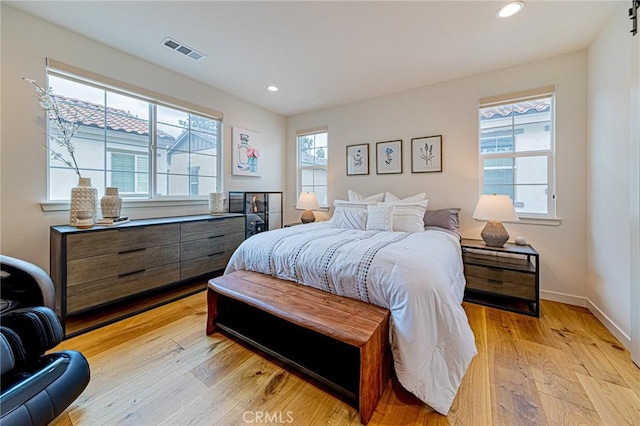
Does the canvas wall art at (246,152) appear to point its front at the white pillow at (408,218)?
yes

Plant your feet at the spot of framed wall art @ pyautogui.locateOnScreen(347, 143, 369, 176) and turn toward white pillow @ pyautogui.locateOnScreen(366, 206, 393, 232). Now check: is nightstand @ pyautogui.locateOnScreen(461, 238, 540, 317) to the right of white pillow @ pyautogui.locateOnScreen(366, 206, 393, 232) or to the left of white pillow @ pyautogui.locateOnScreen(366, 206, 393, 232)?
left

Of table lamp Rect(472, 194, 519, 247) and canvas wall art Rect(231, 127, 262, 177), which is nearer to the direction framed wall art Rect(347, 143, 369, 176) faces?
the canvas wall art

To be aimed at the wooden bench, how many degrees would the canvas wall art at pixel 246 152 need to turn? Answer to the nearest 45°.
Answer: approximately 45° to its right

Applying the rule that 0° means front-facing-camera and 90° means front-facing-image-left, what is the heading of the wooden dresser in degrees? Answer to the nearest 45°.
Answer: approximately 315°

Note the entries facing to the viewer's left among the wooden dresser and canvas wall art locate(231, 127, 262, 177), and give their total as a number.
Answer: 0

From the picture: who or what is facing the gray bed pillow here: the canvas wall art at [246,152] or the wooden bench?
the canvas wall art

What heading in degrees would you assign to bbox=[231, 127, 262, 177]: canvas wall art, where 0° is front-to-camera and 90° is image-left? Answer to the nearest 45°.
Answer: approximately 315°

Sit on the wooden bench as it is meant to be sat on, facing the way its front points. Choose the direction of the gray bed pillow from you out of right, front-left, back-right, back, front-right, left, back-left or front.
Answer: back
